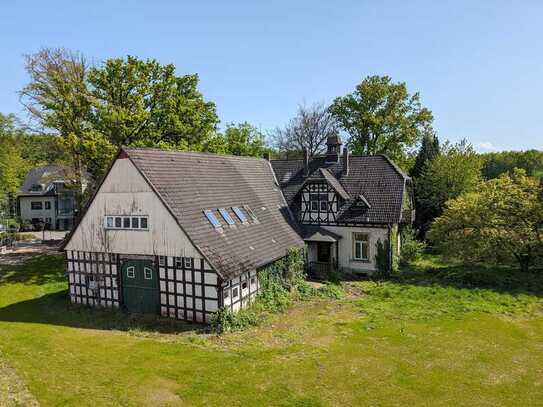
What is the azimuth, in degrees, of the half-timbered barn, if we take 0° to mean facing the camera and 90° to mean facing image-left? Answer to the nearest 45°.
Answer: approximately 45°

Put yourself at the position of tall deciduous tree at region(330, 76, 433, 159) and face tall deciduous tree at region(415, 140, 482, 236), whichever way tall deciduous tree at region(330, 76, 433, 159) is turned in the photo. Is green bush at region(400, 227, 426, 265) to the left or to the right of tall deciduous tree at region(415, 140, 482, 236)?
right

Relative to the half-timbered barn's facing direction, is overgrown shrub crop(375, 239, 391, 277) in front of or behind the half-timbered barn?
behind

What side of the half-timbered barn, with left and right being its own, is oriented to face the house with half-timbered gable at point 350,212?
back

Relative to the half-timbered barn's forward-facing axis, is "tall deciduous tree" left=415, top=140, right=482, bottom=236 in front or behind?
behind

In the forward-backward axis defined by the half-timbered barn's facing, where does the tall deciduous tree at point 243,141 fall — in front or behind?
behind

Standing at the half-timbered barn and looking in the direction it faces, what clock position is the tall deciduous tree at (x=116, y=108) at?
The tall deciduous tree is roughly at 4 o'clock from the half-timbered barn.

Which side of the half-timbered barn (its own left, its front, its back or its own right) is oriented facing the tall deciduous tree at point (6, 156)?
right

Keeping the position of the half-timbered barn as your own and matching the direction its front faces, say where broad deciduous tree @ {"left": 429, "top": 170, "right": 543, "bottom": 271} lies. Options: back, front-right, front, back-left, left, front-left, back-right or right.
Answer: back-left
